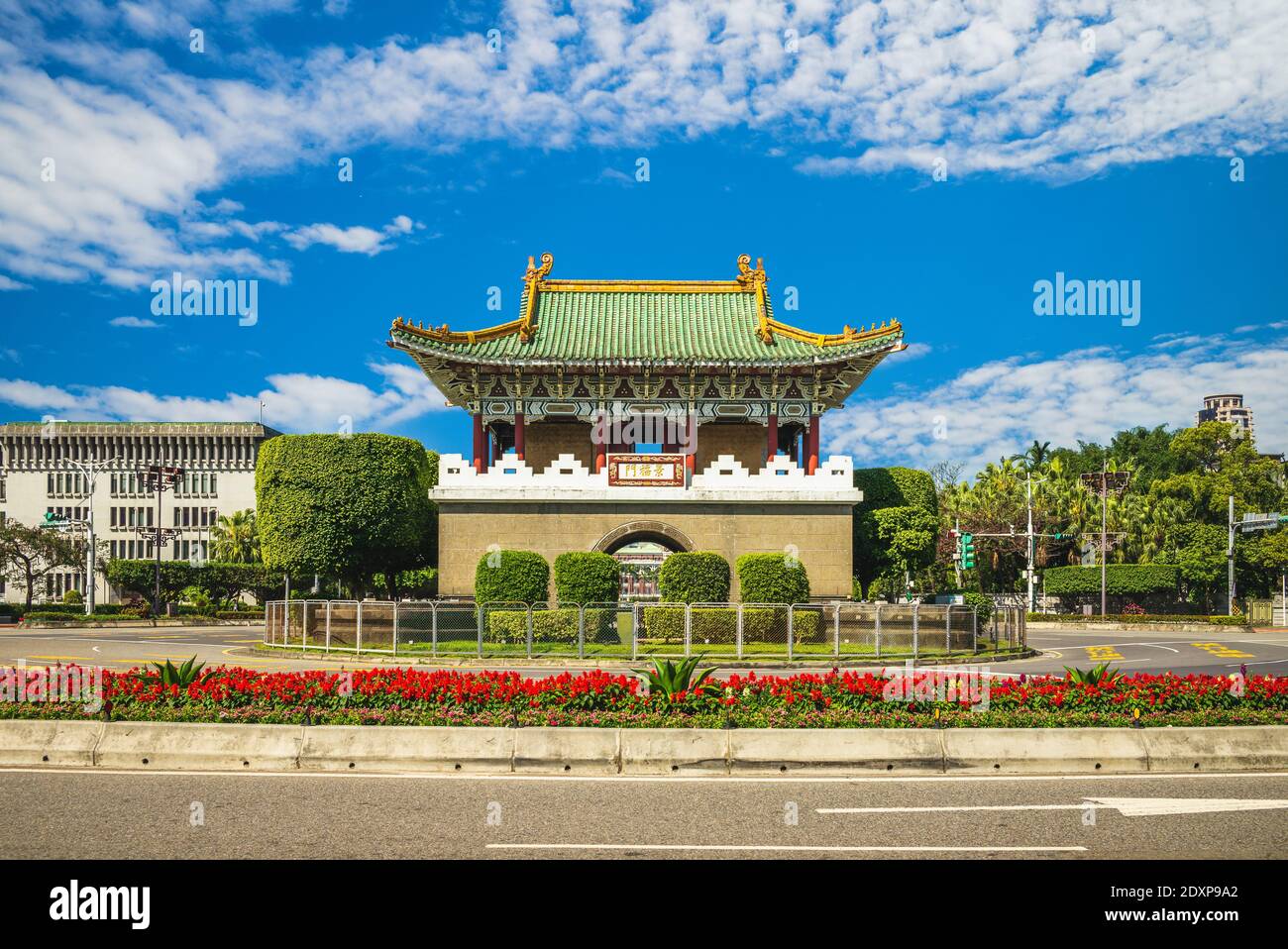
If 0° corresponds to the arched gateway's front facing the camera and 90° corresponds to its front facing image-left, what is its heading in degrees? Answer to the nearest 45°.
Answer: approximately 0°

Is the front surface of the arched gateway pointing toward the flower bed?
yes

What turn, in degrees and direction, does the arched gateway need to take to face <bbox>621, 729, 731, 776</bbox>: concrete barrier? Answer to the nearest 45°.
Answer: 0° — it already faces it

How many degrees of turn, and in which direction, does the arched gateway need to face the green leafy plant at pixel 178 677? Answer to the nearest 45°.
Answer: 0° — it already faces it

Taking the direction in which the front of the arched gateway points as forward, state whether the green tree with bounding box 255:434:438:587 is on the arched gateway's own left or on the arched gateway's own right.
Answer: on the arched gateway's own right

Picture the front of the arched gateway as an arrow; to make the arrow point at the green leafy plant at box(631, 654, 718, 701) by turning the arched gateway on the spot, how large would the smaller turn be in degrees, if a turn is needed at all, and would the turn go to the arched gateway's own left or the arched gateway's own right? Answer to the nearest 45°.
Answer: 0° — it already faces it

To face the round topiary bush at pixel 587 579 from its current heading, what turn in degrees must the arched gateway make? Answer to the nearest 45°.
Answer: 0° — it already faces it

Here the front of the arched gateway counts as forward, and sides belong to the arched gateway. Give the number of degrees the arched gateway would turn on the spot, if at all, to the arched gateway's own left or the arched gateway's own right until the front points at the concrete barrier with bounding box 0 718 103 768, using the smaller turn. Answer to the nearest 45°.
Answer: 0° — it already faces it

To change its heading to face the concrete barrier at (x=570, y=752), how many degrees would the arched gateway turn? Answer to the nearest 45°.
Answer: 0° — it already faces it
